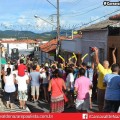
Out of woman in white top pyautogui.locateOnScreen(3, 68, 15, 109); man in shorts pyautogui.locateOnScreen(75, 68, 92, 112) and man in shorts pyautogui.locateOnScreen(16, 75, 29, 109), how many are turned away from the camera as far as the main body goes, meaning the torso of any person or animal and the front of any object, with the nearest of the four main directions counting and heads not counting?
3

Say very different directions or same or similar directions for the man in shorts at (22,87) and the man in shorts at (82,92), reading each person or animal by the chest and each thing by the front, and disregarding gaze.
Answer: same or similar directions

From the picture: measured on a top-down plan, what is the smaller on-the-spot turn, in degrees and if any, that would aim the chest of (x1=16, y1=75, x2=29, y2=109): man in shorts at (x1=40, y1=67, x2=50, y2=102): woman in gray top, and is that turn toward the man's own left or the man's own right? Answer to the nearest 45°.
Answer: approximately 45° to the man's own right

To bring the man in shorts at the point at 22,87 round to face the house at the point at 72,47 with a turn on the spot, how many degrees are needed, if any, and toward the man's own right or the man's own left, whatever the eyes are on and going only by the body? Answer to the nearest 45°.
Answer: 0° — they already face it

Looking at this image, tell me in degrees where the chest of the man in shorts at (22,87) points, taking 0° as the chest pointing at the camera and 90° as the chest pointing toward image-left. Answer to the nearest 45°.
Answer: approximately 180°

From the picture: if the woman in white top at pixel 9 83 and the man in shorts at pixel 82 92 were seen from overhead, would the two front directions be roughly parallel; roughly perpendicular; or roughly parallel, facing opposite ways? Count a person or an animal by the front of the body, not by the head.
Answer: roughly parallel

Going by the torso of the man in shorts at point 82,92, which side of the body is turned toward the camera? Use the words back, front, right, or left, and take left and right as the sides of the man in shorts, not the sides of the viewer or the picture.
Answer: back

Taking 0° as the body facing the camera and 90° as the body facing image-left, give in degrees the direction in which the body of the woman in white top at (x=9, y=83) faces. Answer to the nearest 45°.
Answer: approximately 180°

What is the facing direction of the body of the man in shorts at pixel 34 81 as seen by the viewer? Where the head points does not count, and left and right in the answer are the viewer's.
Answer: facing away from the viewer
